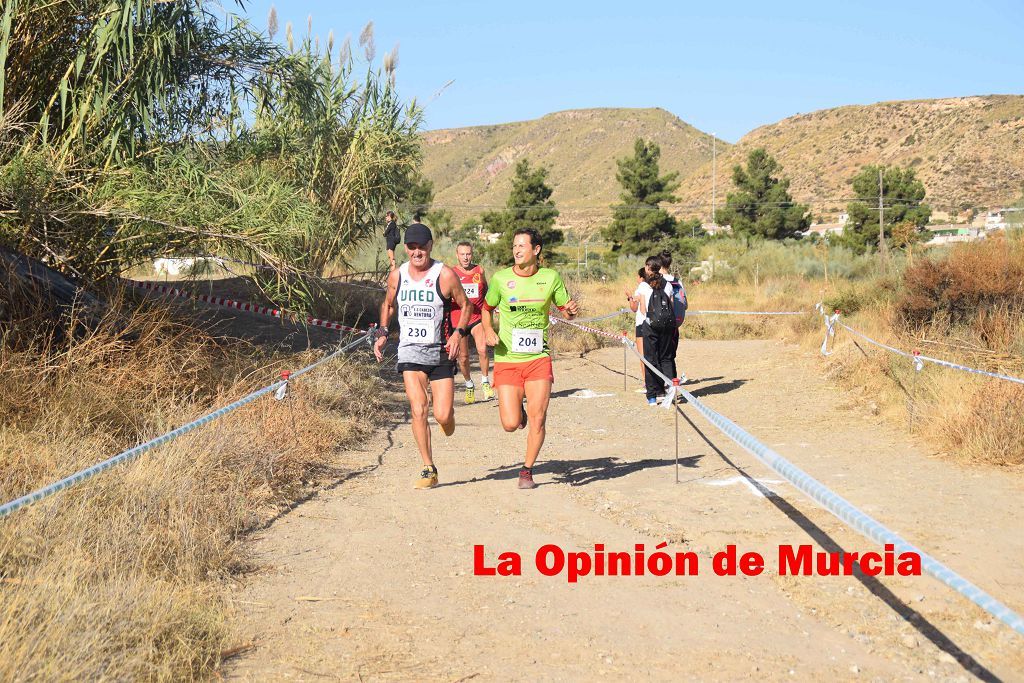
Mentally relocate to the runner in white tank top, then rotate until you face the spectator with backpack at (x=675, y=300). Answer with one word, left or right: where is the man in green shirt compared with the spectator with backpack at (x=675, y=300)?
right

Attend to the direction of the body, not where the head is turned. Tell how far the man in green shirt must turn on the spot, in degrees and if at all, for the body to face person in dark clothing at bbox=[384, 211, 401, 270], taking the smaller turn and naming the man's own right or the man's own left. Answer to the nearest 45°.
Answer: approximately 180°

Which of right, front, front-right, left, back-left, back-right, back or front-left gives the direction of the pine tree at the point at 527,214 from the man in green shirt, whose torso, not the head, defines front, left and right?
back

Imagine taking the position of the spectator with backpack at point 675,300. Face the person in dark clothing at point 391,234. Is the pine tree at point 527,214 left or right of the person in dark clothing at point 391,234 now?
right

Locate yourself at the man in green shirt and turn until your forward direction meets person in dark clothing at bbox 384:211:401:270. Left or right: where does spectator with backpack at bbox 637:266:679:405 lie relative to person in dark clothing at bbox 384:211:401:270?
right

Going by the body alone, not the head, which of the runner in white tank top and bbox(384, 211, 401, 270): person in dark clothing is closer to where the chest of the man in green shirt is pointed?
the runner in white tank top

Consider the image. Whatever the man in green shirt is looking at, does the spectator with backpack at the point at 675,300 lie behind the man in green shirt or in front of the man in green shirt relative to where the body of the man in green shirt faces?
behind

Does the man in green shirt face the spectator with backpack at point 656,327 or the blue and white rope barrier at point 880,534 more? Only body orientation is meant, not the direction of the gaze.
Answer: the blue and white rope barrier

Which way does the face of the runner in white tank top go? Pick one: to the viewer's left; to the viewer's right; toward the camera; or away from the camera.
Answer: toward the camera

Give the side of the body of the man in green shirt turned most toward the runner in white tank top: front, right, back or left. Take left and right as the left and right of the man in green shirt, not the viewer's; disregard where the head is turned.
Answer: right

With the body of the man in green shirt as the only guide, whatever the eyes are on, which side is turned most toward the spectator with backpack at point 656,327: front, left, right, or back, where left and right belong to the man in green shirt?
back

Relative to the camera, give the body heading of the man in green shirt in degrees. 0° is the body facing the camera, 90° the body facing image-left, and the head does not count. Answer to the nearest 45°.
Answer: approximately 0°
